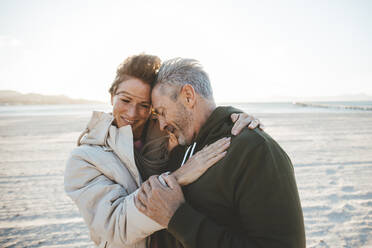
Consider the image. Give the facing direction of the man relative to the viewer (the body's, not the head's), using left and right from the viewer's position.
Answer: facing to the left of the viewer

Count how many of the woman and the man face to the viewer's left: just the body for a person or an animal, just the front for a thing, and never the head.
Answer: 1

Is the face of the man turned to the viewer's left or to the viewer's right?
to the viewer's left

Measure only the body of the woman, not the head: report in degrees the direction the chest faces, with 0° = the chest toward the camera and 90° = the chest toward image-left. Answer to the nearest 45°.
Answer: approximately 315°

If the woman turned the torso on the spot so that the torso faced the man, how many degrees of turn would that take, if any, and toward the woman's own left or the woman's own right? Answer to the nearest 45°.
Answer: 0° — they already face them
